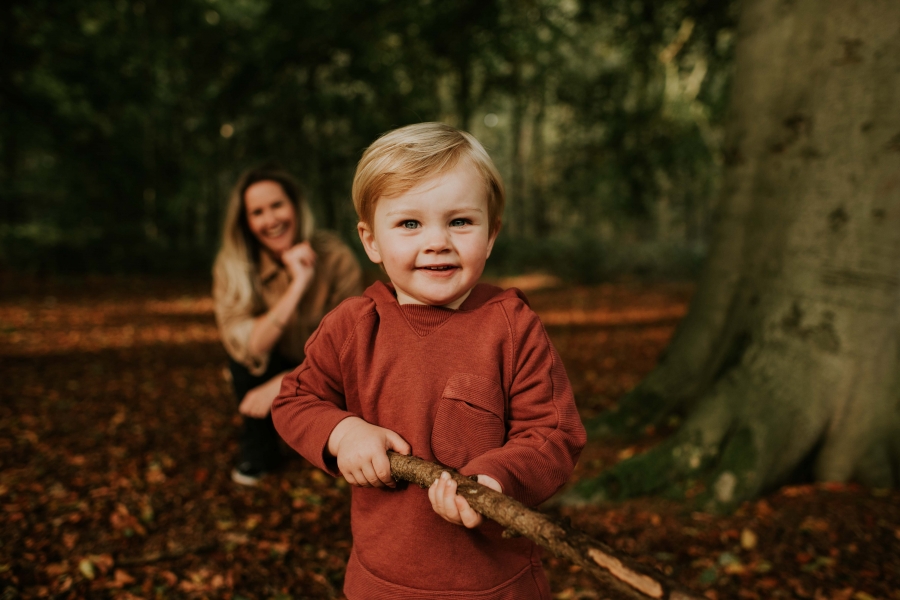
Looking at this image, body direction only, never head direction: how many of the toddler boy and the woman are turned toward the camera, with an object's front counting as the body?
2

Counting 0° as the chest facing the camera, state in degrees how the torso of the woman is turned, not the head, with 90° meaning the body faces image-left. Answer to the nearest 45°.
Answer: approximately 0°

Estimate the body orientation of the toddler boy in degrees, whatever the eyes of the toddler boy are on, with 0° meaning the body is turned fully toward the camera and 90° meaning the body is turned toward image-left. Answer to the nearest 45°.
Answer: approximately 0°

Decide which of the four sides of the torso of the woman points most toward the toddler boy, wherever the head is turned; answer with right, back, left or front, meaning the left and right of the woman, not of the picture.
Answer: front
